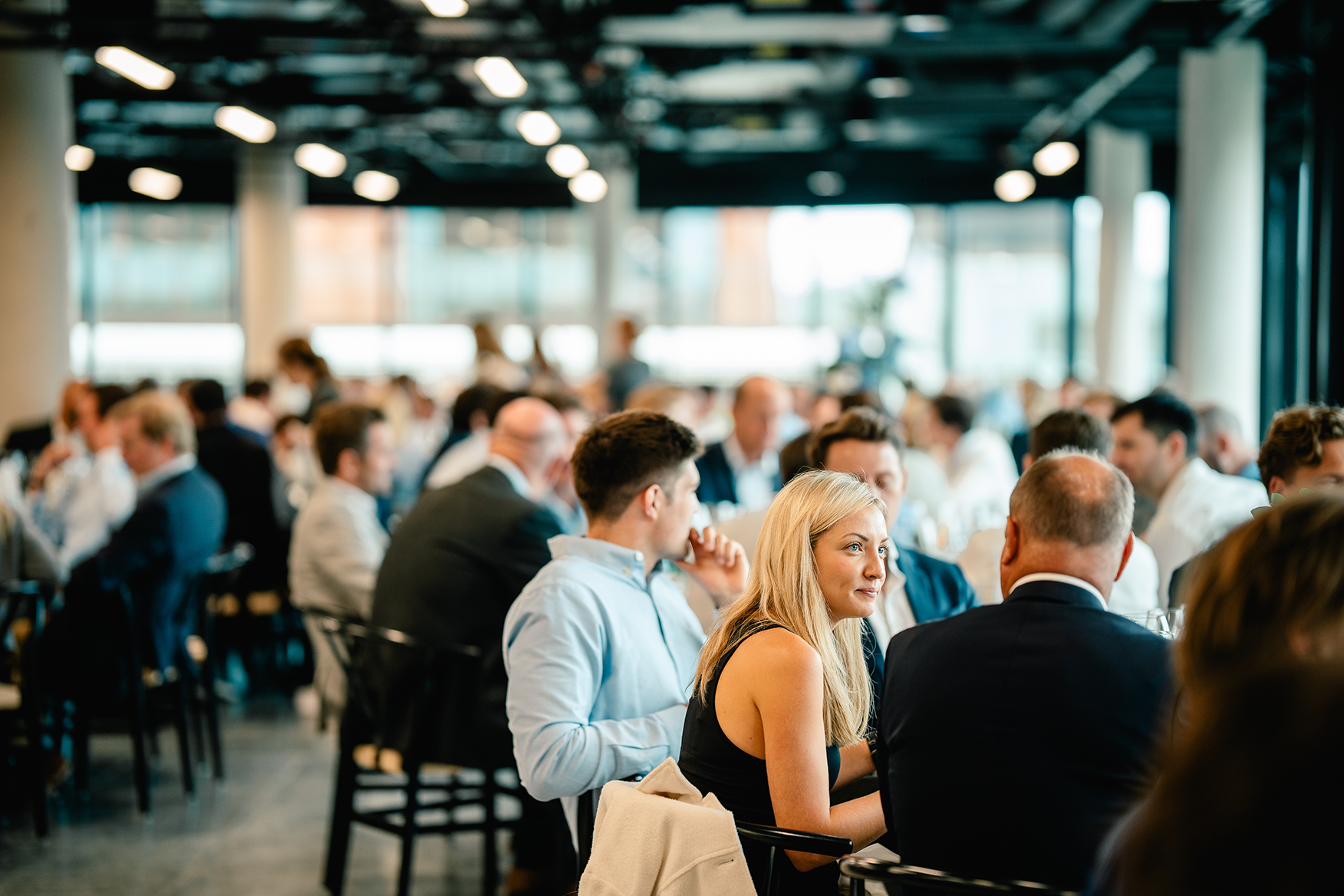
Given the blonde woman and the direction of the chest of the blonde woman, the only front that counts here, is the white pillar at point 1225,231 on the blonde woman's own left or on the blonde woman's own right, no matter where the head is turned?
on the blonde woman's own left

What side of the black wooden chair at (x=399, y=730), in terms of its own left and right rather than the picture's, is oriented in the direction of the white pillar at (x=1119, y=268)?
front

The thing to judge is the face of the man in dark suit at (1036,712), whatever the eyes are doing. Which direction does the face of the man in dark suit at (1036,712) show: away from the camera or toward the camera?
away from the camera

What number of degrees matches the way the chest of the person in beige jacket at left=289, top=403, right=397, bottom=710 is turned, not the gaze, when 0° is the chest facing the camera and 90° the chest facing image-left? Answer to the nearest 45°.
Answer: approximately 270°

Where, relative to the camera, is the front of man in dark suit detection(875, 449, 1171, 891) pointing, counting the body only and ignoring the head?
away from the camera

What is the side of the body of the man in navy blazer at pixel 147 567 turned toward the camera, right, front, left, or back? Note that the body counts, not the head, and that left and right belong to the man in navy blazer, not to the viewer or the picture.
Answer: left

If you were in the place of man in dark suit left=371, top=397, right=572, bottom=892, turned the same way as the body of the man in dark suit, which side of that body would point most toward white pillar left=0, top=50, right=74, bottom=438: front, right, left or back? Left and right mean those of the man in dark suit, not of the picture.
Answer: left

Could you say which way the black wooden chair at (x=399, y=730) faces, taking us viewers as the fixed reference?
facing away from the viewer and to the right of the viewer

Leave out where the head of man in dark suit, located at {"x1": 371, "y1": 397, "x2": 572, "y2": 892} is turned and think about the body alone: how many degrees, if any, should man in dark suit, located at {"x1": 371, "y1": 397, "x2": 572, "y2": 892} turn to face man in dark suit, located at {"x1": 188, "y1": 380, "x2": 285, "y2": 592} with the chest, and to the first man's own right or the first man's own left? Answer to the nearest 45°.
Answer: approximately 45° to the first man's own left

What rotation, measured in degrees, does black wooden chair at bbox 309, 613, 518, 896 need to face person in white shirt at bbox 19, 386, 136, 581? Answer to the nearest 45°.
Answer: approximately 90° to its left

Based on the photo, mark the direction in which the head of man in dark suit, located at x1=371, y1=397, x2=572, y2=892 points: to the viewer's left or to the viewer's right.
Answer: to the viewer's right

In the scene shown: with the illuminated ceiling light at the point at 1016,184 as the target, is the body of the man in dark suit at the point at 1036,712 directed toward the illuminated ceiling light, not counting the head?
yes

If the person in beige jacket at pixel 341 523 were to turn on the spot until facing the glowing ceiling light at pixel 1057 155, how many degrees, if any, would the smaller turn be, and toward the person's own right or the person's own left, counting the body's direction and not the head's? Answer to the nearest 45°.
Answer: approximately 45° to the person's own left
